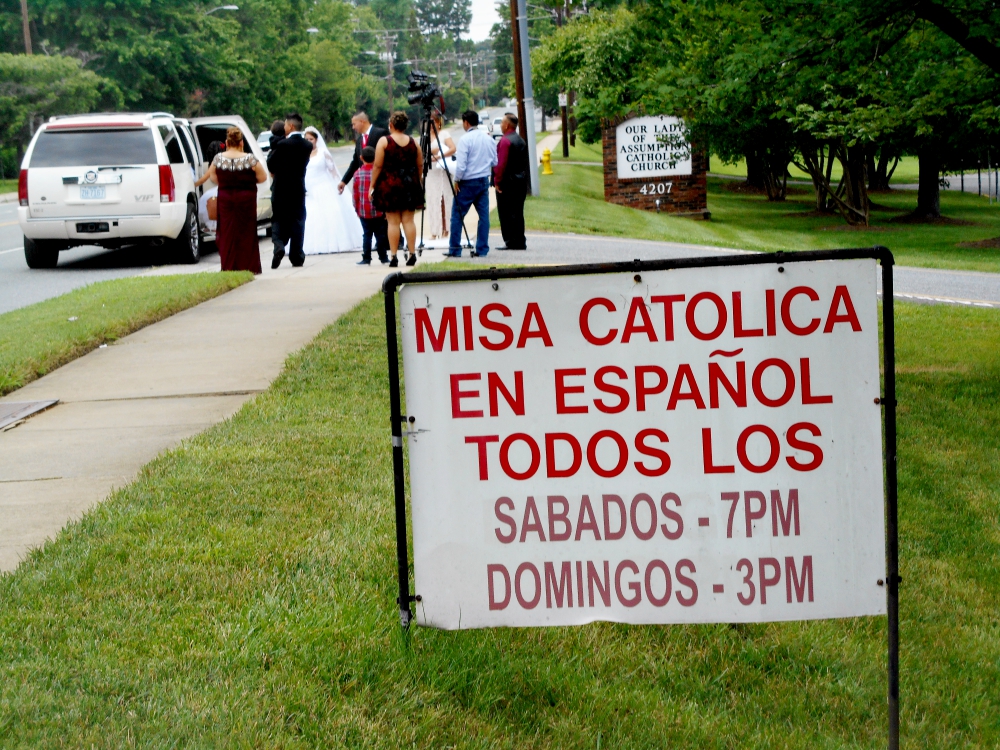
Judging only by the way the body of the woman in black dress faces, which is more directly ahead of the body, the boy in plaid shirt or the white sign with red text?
the boy in plaid shirt

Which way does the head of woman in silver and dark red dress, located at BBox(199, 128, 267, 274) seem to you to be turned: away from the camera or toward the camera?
away from the camera

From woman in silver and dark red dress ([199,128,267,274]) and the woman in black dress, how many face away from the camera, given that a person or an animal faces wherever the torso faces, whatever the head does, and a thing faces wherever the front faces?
2

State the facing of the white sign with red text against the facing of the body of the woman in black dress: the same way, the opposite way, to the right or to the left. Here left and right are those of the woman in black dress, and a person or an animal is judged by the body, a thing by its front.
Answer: the opposite way

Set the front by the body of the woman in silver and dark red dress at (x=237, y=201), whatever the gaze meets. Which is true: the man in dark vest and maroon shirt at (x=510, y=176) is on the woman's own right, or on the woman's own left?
on the woman's own right

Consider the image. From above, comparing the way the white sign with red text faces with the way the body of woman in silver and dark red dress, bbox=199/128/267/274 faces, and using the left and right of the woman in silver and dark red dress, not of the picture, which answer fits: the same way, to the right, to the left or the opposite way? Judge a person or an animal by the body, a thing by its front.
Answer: the opposite way

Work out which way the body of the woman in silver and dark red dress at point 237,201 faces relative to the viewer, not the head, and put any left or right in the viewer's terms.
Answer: facing away from the viewer

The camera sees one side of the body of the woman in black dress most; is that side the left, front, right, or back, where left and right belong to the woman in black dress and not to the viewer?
back

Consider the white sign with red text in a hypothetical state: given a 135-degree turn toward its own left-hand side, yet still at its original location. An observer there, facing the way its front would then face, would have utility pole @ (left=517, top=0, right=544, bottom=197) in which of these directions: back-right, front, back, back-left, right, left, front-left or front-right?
front-left

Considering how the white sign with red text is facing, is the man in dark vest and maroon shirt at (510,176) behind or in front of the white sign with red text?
behind
